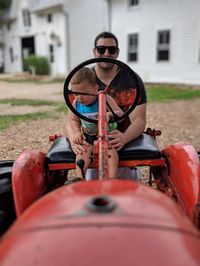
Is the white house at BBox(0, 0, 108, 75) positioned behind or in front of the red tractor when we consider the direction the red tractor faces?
behind

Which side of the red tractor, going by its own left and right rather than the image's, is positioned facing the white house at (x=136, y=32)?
back

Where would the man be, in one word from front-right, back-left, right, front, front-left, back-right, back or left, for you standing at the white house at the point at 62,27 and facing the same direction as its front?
front-left

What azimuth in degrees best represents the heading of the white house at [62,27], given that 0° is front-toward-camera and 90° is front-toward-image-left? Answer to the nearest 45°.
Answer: approximately 45°

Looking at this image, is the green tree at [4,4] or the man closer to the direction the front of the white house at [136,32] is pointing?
the man

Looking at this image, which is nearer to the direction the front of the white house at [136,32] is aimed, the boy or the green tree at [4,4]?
the boy
